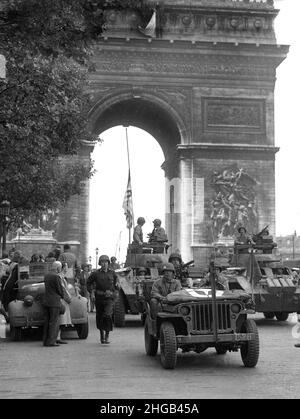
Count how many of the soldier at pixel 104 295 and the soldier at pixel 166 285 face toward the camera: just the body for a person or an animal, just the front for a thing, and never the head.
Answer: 2

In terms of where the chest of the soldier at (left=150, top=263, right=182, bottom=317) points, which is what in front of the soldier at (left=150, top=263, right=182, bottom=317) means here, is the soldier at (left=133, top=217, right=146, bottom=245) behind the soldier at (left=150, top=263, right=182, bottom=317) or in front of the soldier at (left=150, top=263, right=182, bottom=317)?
behind

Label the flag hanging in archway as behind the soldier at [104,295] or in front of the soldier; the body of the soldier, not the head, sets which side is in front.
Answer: behind

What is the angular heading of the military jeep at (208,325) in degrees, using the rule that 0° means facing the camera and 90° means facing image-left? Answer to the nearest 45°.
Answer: approximately 0°

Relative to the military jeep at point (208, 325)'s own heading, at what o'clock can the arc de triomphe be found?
The arc de triomphe is roughly at 6 o'clock from the military jeep.
